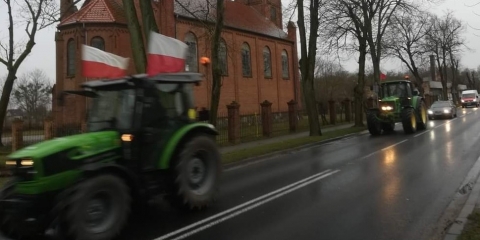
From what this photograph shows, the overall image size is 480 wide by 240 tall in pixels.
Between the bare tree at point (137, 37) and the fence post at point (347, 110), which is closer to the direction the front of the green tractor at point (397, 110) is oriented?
the bare tree

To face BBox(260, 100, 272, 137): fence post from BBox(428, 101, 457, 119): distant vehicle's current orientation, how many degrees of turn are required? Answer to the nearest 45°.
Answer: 0° — it already faces it

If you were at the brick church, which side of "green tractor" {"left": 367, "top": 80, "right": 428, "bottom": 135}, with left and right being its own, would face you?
right

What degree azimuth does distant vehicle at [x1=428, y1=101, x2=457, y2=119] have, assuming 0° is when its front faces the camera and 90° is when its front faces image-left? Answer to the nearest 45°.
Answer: approximately 45°

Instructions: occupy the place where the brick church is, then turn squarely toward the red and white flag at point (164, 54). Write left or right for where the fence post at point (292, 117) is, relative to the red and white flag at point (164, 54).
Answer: left

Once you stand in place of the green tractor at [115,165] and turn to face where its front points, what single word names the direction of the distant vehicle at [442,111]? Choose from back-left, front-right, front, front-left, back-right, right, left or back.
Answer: back

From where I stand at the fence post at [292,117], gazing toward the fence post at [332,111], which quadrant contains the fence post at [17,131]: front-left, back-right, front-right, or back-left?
back-left

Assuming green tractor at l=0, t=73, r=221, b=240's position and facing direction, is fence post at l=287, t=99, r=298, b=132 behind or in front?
behind

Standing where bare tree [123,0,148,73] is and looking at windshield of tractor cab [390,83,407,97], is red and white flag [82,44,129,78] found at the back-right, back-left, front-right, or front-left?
back-right

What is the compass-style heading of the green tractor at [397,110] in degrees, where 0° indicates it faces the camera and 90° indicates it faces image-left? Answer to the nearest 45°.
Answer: approximately 45°
